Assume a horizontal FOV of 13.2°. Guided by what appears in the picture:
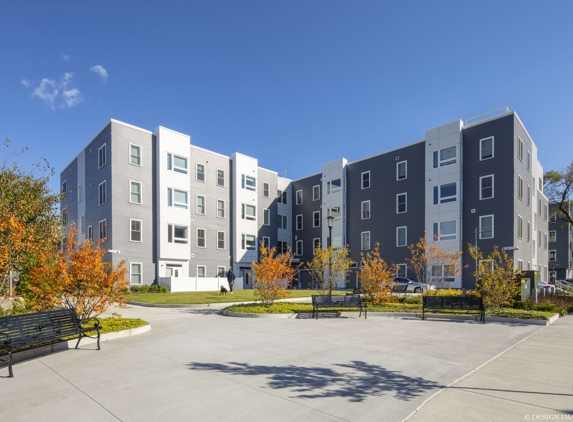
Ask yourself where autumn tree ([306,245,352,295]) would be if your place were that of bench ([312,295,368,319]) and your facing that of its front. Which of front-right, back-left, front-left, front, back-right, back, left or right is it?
back

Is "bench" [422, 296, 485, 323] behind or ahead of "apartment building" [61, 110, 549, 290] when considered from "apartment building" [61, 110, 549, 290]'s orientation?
ahead

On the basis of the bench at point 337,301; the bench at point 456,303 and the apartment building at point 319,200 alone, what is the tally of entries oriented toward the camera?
3

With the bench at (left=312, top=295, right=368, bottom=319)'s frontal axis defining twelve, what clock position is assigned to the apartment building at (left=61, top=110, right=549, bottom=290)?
The apartment building is roughly at 6 o'clock from the bench.

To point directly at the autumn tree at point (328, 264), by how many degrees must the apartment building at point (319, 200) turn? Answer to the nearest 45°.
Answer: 0° — it already faces it

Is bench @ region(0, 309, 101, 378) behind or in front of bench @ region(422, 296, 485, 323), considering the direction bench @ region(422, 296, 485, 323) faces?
in front

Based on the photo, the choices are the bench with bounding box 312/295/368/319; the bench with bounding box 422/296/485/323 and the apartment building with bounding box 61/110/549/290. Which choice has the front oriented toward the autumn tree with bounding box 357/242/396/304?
the apartment building
